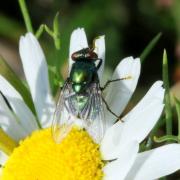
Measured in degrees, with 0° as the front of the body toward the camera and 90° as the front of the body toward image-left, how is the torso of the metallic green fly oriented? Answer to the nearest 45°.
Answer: approximately 180°
